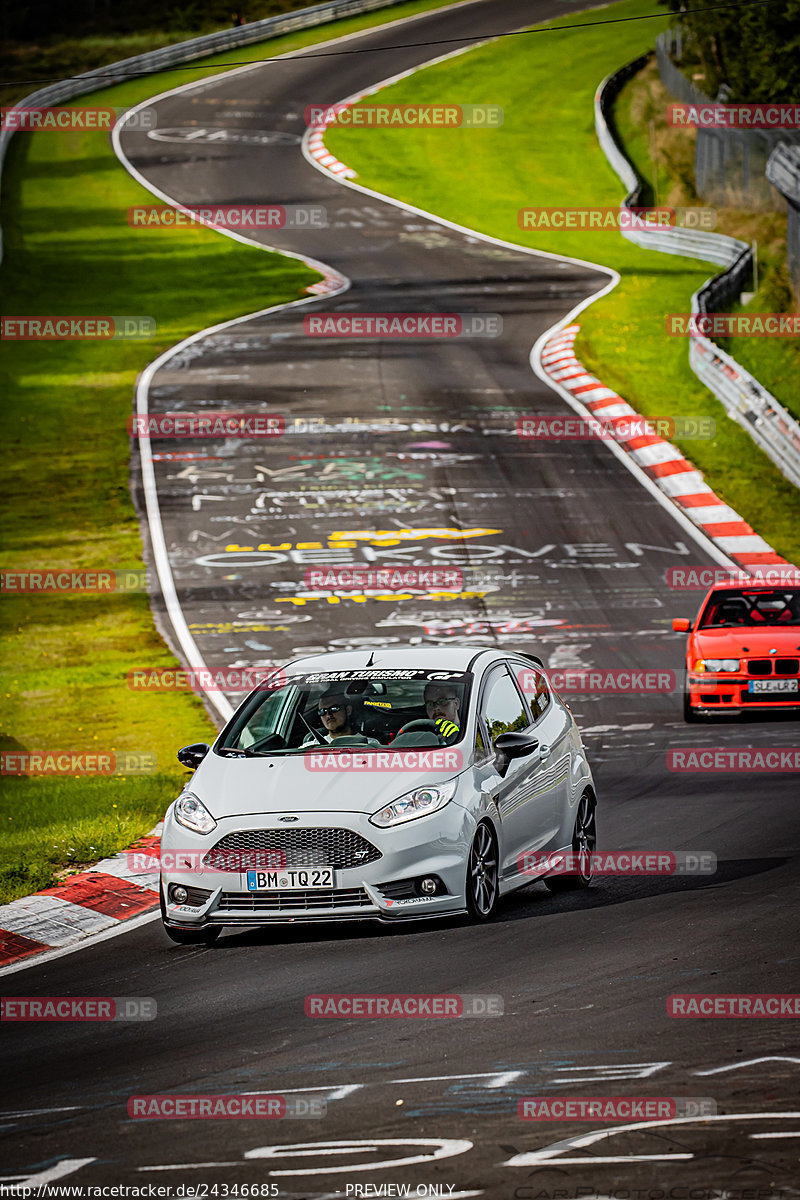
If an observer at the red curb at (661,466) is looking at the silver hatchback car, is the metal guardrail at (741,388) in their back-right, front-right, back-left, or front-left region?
back-left

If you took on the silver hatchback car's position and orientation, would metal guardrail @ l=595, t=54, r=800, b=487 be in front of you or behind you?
behind

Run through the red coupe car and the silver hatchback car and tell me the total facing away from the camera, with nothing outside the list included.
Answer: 0

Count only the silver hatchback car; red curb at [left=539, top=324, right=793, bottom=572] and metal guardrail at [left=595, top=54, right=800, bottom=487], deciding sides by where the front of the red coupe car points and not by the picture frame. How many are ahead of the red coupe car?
1

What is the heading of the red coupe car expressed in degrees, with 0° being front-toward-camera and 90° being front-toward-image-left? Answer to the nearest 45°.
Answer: approximately 0°

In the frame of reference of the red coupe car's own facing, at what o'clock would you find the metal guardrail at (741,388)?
The metal guardrail is roughly at 6 o'clock from the red coupe car.

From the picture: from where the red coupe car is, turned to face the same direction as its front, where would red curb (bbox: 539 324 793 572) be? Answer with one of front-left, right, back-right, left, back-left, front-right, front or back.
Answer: back

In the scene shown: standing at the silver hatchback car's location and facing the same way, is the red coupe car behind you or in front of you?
behind
